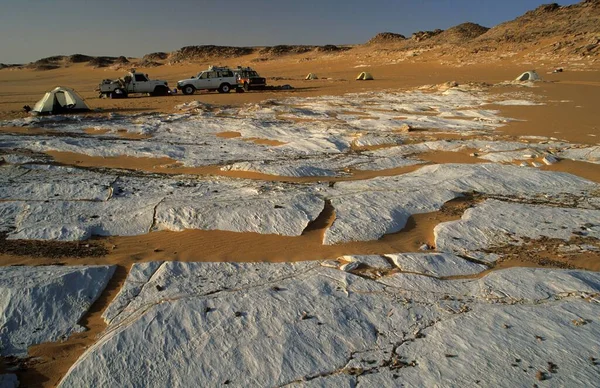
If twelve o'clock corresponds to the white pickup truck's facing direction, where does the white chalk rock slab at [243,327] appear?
The white chalk rock slab is roughly at 3 o'clock from the white pickup truck.

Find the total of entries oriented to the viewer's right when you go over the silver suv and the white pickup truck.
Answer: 1

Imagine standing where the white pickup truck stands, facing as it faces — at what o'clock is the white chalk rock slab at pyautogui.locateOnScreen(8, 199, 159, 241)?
The white chalk rock slab is roughly at 3 o'clock from the white pickup truck.

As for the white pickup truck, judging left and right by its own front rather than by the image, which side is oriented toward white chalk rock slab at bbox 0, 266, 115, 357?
right

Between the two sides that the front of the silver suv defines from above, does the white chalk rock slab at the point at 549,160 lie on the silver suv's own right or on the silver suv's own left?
on the silver suv's own left

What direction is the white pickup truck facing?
to the viewer's right

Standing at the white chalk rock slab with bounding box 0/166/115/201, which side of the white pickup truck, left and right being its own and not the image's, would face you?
right

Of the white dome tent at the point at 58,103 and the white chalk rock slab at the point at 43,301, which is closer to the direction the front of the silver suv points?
the white dome tent

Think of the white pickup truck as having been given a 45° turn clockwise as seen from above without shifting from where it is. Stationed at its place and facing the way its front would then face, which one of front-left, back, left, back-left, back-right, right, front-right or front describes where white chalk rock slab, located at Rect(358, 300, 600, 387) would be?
front-right

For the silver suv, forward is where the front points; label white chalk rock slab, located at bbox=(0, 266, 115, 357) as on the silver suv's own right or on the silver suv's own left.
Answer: on the silver suv's own left

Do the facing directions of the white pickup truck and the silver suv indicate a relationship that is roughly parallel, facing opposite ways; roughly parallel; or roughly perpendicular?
roughly parallel, facing opposite ways

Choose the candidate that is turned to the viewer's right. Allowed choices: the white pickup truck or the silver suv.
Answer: the white pickup truck

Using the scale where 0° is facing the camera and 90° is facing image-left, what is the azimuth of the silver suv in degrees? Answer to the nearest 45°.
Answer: approximately 90°
